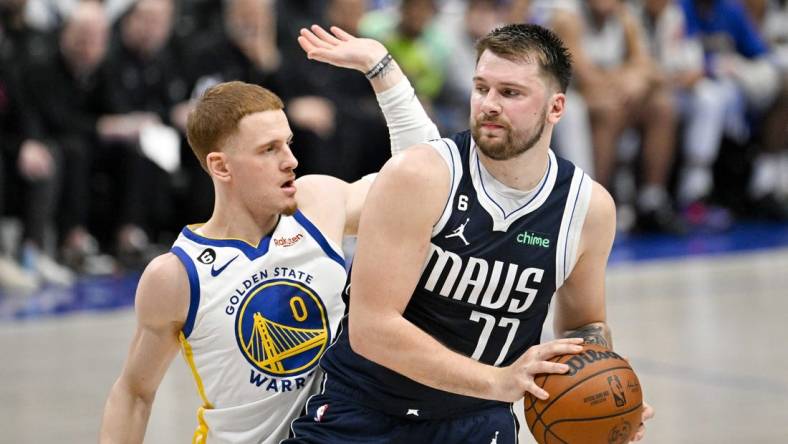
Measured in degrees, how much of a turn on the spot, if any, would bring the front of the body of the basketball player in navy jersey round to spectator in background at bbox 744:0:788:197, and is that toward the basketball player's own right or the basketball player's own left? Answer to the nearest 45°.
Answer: approximately 180°

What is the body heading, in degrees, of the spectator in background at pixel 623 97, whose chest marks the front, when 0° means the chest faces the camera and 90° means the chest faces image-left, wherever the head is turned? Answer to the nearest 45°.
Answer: approximately 0°

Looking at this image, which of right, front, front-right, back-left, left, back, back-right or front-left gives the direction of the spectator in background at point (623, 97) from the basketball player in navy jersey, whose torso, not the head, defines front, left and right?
back

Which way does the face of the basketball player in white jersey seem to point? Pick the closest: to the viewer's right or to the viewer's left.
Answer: to the viewer's right

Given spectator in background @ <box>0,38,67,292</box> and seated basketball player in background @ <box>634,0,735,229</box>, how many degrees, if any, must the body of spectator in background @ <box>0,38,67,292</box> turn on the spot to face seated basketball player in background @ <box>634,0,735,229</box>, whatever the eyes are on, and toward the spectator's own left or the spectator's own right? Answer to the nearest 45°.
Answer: approximately 45° to the spectator's own left

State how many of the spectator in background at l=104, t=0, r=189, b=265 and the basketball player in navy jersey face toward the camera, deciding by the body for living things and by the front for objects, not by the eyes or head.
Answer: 2

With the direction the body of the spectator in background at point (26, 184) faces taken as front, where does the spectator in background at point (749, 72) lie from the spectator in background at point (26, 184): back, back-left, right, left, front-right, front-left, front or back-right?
front-left

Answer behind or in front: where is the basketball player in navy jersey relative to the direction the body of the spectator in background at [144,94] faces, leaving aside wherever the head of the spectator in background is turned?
in front
